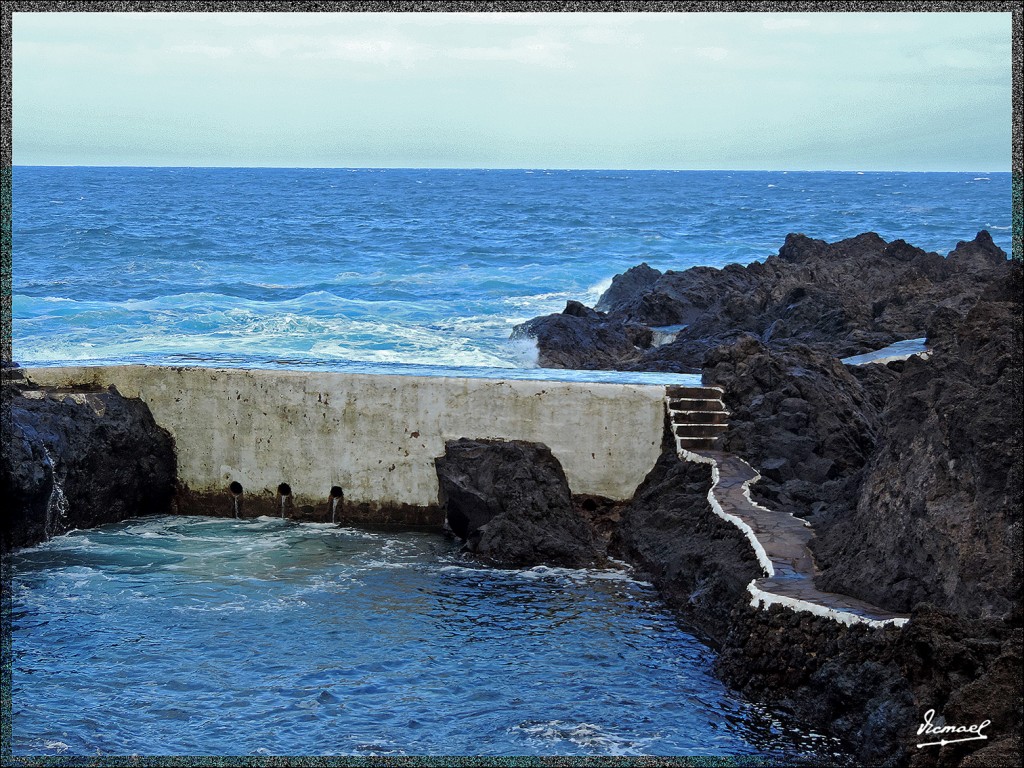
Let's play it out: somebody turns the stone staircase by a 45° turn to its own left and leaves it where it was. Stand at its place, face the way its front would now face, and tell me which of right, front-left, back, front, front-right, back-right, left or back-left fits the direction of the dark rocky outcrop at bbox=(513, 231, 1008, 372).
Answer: back-left

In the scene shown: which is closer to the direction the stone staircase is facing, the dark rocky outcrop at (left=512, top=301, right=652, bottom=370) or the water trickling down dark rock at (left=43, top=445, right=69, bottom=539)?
the water trickling down dark rock

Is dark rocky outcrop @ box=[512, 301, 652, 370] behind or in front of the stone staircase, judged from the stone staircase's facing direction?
behind

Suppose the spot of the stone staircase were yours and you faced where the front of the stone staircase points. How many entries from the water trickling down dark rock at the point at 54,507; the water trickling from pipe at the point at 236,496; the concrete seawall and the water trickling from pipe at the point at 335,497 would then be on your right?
4

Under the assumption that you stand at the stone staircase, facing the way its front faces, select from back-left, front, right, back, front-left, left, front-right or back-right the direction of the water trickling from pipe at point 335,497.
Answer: right

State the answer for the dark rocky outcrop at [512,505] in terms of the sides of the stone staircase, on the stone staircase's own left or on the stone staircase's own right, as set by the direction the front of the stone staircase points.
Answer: on the stone staircase's own right

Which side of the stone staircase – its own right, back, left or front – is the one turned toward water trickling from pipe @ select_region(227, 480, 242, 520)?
right

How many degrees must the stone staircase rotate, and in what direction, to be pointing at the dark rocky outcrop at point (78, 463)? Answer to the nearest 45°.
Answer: approximately 90° to its right

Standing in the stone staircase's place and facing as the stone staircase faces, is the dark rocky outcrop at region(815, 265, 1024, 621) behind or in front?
in front

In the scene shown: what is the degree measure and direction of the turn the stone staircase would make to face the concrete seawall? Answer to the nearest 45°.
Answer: approximately 90° to its right

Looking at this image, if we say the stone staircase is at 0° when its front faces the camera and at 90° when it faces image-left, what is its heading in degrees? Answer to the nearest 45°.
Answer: approximately 0°
